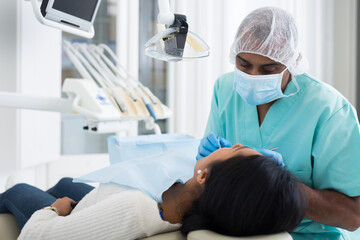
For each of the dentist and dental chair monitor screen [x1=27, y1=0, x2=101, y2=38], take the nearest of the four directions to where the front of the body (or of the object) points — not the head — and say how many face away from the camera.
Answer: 0

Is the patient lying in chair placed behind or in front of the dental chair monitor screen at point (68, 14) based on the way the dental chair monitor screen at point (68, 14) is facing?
in front

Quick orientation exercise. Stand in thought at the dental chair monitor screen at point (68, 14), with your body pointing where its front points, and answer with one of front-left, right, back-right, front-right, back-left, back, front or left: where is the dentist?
front

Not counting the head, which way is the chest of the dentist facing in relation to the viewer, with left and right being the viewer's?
facing the viewer and to the left of the viewer

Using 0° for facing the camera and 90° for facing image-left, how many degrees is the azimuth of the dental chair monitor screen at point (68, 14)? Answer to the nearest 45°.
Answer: approximately 315°

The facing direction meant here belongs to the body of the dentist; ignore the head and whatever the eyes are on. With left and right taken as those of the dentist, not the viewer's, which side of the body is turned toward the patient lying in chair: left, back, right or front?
front

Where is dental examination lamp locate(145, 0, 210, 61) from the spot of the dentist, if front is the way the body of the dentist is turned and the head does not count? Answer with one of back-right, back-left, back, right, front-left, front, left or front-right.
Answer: front

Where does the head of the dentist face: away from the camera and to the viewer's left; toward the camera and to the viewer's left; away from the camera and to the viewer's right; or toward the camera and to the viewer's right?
toward the camera and to the viewer's left
